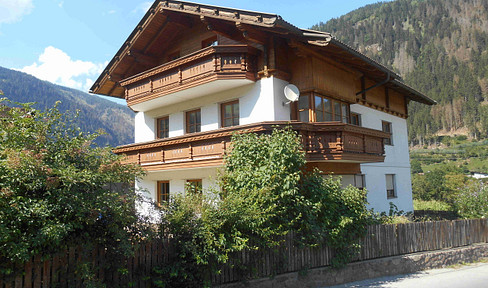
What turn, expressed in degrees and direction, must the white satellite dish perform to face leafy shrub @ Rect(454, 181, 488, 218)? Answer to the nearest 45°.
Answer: approximately 180°

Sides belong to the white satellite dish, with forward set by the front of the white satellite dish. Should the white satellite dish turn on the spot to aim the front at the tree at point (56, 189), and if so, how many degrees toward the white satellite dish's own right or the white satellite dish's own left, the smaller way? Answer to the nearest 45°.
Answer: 0° — it already faces it

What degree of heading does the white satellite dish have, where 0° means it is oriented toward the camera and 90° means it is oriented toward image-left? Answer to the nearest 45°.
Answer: approximately 45°
